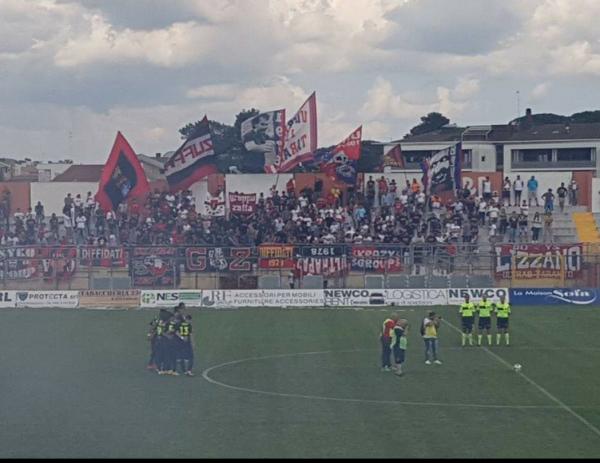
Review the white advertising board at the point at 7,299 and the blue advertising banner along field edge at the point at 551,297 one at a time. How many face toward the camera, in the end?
2

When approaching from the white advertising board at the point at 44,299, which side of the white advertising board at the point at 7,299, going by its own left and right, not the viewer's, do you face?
left

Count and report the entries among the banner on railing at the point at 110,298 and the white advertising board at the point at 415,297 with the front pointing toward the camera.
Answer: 2

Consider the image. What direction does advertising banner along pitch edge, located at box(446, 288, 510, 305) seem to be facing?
toward the camera

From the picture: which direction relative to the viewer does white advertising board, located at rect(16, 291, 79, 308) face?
toward the camera

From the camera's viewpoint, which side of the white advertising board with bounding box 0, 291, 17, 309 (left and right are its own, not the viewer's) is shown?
front

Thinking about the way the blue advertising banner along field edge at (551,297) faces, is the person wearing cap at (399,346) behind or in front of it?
in front

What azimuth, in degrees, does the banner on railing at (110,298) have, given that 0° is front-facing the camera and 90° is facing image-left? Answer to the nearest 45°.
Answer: approximately 0°

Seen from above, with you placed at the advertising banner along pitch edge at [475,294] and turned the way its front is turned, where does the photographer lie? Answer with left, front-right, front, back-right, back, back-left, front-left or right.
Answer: front

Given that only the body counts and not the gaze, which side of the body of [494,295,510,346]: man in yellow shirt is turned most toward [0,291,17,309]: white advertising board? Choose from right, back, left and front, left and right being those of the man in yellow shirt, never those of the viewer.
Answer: right

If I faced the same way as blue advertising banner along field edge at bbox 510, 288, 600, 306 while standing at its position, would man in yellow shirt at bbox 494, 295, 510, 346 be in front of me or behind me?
in front
